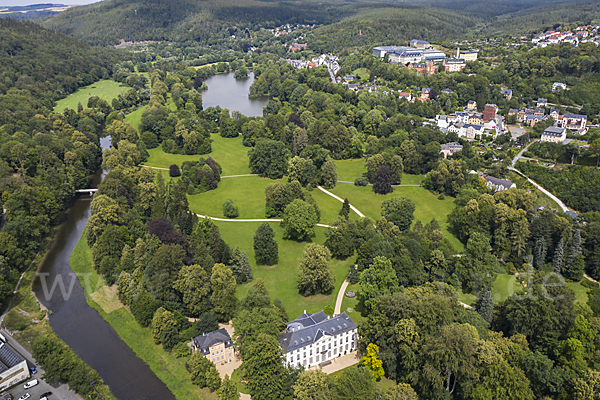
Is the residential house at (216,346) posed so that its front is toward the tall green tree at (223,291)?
no

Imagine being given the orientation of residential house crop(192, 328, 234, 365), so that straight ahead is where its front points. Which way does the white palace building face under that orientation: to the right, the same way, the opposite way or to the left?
the same way

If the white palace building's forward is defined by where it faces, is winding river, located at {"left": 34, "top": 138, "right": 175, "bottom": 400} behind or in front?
behind

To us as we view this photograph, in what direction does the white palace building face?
facing the viewer and to the right of the viewer

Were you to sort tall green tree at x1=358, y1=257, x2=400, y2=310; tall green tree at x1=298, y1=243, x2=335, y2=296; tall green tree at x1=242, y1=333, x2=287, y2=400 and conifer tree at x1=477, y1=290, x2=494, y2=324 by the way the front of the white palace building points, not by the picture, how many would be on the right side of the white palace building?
1

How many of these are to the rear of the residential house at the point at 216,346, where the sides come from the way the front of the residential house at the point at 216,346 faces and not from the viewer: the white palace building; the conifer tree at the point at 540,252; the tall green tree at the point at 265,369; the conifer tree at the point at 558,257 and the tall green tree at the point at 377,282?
0

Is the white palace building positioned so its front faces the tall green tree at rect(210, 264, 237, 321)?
no

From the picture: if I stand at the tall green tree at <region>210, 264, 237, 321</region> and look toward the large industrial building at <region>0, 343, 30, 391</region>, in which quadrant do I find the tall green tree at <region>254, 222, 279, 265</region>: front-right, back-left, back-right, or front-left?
back-right

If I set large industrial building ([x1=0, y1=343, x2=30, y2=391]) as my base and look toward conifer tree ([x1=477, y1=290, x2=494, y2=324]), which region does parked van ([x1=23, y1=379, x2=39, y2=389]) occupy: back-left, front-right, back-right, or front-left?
front-right

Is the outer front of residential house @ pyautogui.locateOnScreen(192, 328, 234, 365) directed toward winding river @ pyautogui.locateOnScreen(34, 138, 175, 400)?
no

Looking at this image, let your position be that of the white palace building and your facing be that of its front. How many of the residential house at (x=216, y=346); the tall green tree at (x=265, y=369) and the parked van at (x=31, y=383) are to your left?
0

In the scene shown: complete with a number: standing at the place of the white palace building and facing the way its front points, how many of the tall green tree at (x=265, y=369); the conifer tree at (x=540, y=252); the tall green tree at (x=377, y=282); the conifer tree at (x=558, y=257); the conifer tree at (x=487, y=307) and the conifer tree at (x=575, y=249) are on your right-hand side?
1

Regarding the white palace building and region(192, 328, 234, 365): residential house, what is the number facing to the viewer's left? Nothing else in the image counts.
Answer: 0

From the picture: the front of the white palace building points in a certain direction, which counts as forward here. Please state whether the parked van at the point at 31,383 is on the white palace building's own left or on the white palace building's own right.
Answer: on the white palace building's own right
